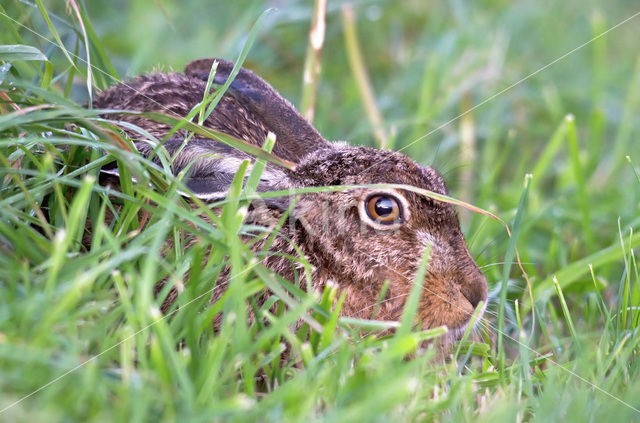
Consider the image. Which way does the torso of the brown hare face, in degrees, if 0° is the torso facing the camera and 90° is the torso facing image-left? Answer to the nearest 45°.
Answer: approximately 270°
